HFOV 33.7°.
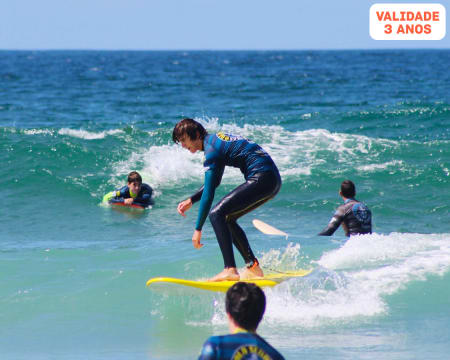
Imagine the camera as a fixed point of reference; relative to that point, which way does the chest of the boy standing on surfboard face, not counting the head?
to the viewer's left

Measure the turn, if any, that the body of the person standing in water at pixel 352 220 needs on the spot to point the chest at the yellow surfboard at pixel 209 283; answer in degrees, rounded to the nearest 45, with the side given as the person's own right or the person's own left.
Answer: approximately 135° to the person's own left

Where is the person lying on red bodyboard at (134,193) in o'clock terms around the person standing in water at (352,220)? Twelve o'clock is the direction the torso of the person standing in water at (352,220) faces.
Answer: the person lying on red bodyboard at (134,193) is roughly at 12 o'clock from the person standing in water at (352,220).

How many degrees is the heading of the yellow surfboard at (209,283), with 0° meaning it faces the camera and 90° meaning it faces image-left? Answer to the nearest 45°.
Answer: approximately 90°

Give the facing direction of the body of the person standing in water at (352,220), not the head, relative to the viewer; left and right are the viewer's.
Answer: facing away from the viewer and to the left of the viewer

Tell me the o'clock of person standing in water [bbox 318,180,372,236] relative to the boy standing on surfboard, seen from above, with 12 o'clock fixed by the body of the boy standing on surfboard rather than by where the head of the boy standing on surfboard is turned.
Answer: The person standing in water is roughly at 4 o'clock from the boy standing on surfboard.

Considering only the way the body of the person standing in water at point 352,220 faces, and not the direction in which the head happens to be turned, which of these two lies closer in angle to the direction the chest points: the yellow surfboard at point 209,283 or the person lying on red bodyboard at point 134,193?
the person lying on red bodyboard

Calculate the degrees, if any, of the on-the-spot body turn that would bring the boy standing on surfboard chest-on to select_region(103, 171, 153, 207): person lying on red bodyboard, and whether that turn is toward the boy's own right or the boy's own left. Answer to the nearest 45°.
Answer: approximately 90° to the boy's own right
